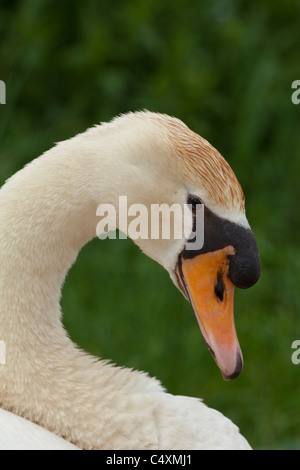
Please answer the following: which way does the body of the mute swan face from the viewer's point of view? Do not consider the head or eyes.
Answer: to the viewer's right
